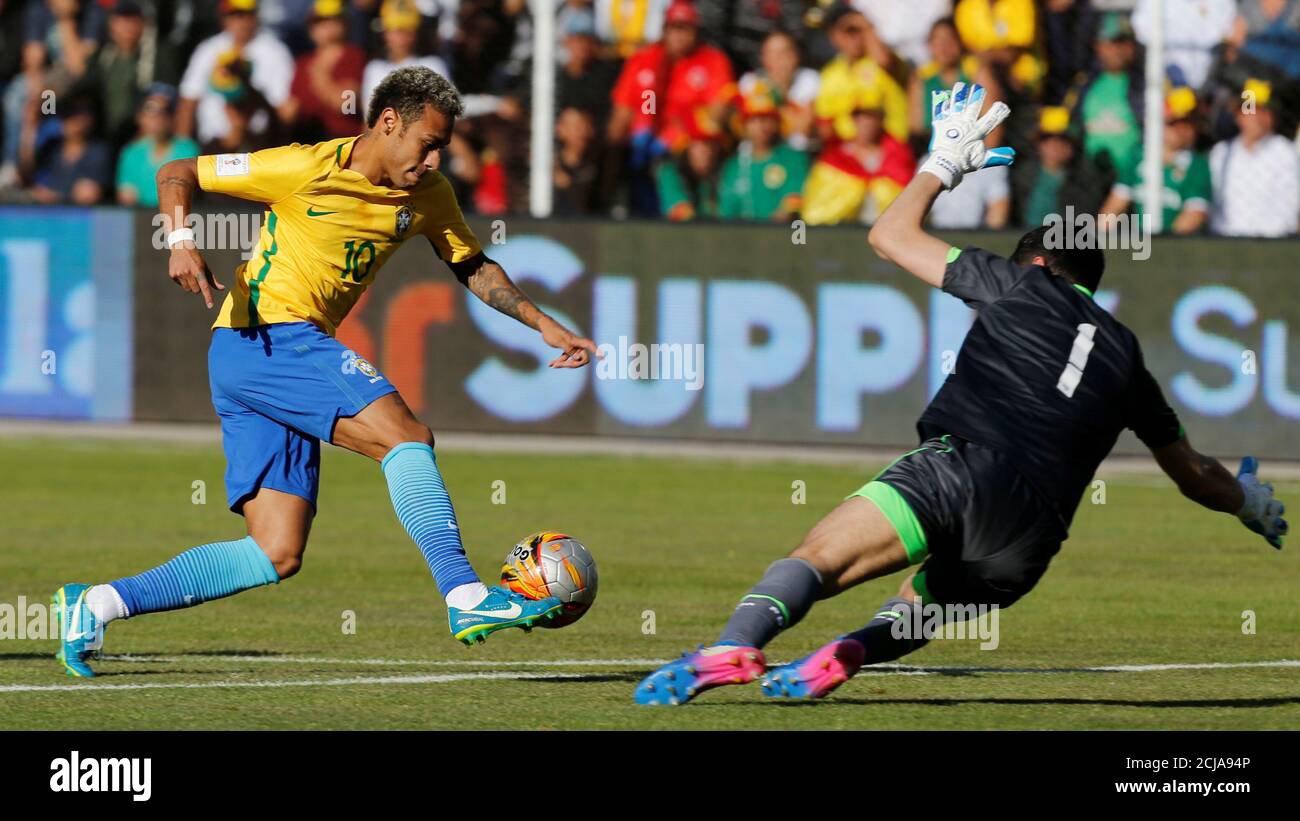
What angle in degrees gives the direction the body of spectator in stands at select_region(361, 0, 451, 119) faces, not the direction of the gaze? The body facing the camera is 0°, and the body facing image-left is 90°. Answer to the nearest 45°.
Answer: approximately 0°

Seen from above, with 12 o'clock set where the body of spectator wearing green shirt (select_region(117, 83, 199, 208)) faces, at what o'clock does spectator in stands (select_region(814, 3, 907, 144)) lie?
The spectator in stands is roughly at 10 o'clock from the spectator wearing green shirt.

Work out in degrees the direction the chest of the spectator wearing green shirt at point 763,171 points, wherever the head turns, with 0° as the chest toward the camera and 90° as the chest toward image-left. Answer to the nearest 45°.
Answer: approximately 0°

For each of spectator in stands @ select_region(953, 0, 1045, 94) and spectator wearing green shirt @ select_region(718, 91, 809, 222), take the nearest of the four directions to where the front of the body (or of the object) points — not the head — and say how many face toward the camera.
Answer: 2

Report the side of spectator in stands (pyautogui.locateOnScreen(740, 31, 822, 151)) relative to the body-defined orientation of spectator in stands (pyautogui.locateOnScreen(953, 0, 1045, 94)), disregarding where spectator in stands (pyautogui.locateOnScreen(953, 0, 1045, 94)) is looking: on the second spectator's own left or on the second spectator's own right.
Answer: on the second spectator's own right

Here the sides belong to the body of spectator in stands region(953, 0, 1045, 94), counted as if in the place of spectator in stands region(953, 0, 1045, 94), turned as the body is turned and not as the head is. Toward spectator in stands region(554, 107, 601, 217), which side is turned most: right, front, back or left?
right
